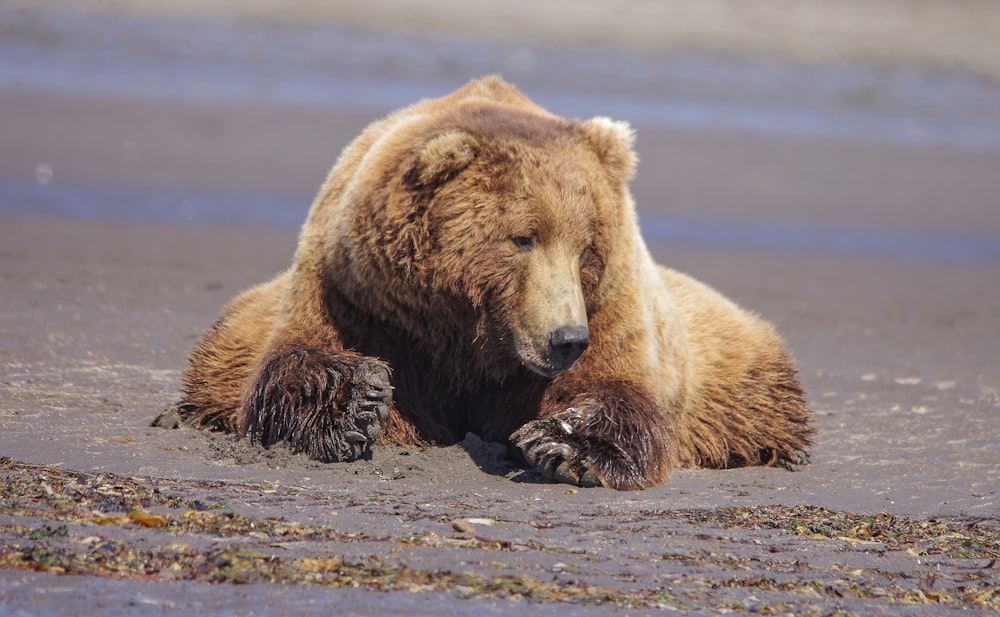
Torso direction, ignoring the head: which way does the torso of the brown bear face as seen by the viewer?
toward the camera

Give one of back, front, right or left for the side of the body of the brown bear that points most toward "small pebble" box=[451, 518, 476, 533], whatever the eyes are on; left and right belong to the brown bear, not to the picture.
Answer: front
